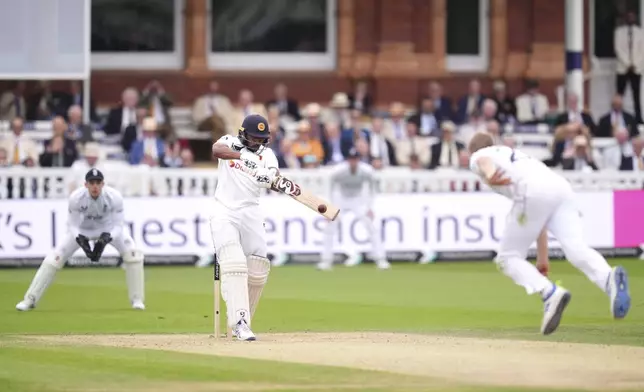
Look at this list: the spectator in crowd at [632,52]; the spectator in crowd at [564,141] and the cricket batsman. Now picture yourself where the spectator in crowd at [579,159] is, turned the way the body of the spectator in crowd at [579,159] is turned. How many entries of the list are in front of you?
1

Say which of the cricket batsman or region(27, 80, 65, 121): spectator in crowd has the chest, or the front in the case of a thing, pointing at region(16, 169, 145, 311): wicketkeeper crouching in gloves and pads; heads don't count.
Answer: the spectator in crowd

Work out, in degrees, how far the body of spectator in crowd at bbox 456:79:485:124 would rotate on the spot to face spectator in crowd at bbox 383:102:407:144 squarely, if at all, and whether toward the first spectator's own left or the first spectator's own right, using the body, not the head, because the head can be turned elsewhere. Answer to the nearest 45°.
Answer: approximately 45° to the first spectator's own right

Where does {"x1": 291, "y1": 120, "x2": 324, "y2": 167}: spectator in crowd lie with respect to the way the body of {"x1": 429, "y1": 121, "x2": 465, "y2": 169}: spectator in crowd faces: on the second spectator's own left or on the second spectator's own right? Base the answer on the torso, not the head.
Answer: on the second spectator's own right

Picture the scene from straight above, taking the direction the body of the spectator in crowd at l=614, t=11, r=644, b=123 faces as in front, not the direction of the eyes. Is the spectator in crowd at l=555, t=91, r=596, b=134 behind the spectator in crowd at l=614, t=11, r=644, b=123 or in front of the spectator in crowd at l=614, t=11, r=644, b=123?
in front

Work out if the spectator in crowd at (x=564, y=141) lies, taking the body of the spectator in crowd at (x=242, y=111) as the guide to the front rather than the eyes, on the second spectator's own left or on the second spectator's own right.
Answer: on the second spectator's own left

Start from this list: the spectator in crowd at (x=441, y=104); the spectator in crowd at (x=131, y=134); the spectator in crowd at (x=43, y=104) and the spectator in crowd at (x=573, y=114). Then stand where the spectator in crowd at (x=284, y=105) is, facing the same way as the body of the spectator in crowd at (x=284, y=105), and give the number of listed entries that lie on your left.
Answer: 2

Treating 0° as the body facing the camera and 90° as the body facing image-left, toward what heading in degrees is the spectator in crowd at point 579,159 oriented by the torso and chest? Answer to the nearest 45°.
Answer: approximately 0°

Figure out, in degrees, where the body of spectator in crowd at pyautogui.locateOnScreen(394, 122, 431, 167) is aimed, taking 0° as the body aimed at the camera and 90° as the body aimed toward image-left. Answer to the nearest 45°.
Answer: approximately 0°

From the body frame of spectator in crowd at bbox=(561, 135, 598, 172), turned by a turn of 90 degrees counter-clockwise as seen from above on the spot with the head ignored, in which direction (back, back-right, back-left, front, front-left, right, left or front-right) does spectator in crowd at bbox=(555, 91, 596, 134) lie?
left

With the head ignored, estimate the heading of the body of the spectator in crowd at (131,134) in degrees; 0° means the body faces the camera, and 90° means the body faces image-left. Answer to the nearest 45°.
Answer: approximately 315°
